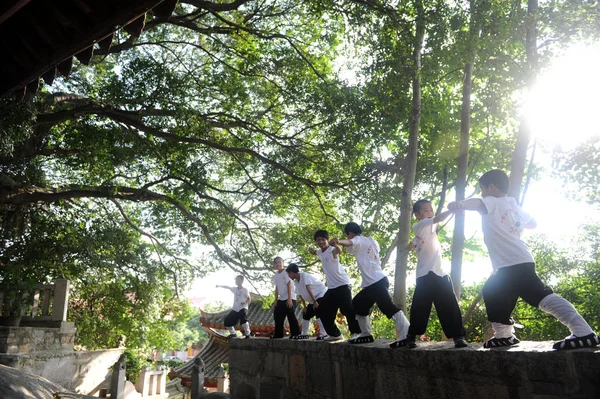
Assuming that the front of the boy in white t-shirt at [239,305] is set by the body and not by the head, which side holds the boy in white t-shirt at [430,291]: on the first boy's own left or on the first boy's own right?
on the first boy's own left

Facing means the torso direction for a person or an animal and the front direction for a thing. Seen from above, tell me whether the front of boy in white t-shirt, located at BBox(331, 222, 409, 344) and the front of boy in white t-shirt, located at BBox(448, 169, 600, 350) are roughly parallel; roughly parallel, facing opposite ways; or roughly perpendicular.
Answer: roughly parallel

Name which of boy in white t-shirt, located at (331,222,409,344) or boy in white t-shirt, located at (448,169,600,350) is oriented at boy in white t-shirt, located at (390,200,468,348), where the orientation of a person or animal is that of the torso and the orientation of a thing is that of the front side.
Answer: boy in white t-shirt, located at (448,169,600,350)

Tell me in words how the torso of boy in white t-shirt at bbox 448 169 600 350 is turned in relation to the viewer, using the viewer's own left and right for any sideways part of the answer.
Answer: facing away from the viewer and to the left of the viewer

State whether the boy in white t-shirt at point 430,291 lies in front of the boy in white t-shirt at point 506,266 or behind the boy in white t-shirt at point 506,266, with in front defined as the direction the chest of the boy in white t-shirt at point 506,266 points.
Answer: in front

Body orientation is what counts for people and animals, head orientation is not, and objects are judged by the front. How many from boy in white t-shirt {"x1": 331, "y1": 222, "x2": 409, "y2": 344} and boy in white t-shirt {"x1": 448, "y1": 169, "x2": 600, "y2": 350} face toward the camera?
0

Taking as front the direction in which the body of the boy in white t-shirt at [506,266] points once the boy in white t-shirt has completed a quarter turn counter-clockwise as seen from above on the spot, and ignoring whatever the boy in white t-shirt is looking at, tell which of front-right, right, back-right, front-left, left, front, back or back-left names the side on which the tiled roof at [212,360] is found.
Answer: right

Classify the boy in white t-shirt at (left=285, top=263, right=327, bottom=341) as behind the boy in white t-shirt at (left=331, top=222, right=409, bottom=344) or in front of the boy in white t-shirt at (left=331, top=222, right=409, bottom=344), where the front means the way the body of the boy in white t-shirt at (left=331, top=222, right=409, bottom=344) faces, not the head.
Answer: in front

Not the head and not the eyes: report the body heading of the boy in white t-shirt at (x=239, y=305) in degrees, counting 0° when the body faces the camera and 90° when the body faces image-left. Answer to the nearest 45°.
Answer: approximately 45°

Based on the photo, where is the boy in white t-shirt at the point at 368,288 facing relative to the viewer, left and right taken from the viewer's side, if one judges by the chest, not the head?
facing away from the viewer and to the left of the viewer

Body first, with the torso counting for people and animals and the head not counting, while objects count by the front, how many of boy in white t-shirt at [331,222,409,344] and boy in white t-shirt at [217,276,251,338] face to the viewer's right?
0
